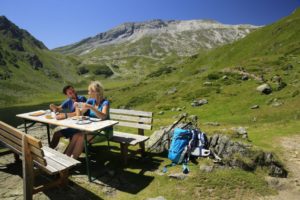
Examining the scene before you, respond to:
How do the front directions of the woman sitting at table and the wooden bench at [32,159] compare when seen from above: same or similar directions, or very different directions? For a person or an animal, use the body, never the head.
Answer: very different directions

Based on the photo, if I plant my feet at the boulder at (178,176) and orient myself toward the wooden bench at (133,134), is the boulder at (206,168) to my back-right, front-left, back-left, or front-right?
back-right

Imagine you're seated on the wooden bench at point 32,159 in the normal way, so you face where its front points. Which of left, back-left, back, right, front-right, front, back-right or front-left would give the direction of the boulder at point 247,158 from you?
front-right

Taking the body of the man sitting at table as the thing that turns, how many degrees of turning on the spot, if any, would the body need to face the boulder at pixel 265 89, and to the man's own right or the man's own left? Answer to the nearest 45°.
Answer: approximately 180°

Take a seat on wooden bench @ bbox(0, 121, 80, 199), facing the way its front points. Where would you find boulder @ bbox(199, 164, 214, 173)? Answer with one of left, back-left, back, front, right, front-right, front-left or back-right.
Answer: front-right

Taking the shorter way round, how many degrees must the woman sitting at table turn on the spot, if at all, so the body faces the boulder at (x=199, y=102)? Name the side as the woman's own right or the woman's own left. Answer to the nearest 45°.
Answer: approximately 180°

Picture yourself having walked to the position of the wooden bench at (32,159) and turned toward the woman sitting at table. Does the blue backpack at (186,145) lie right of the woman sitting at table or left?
right

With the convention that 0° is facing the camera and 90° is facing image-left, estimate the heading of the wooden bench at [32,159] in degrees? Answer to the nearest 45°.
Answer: approximately 225°

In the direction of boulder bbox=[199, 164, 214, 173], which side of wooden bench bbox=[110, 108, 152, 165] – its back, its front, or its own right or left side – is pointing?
left

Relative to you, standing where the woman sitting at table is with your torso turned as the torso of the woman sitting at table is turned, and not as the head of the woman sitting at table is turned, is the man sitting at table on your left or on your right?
on your right

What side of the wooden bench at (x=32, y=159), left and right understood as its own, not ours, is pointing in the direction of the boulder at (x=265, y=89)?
front

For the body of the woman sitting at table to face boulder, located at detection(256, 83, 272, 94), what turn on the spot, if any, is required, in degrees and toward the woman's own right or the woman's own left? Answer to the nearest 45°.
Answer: approximately 180°

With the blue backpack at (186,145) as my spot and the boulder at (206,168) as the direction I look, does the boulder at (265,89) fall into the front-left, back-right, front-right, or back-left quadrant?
back-left

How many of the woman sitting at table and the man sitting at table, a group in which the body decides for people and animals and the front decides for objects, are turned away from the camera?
0

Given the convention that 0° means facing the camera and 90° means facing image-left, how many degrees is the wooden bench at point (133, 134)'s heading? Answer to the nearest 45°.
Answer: approximately 45°

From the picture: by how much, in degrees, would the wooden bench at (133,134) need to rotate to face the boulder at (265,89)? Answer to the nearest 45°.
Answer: approximately 180°
